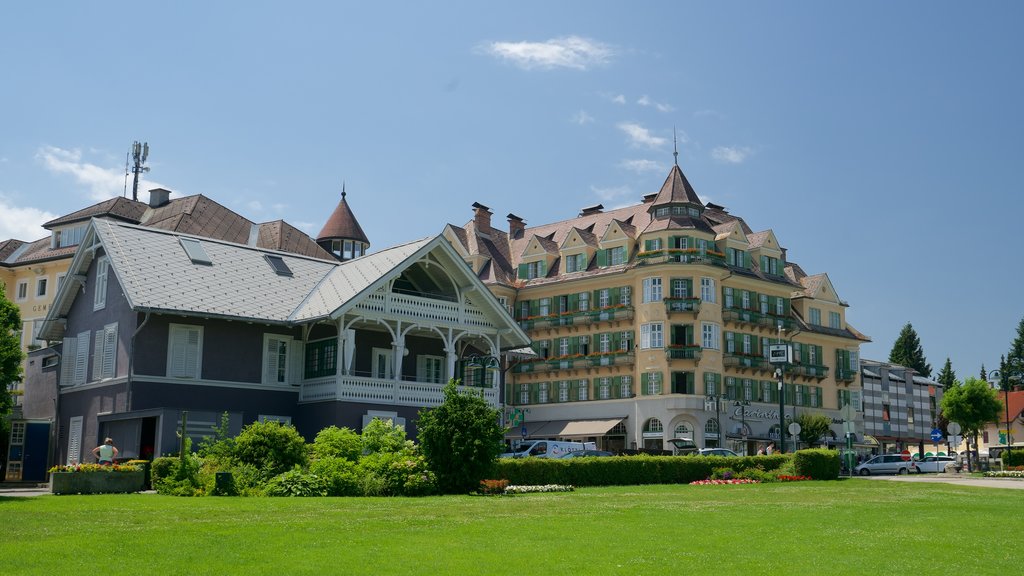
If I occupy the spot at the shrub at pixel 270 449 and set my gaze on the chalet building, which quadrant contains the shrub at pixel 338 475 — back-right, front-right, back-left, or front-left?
back-right

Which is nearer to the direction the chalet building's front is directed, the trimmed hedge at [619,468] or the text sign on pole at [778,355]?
the trimmed hedge

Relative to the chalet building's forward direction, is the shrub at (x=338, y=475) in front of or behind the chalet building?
in front

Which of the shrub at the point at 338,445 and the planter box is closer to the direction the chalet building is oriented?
the shrub

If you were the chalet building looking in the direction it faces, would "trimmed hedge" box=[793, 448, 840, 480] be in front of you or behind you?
in front

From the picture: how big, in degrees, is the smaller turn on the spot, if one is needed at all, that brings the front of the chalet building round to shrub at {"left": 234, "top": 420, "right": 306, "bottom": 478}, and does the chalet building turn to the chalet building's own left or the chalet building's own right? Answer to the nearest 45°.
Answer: approximately 45° to the chalet building's own right

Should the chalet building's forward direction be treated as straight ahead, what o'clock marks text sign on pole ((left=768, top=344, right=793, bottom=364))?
The text sign on pole is roughly at 10 o'clock from the chalet building.

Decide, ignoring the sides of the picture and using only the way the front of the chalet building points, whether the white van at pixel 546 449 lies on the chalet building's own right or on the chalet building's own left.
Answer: on the chalet building's own left

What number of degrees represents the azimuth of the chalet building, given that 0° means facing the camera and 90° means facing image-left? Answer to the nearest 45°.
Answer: approximately 315°

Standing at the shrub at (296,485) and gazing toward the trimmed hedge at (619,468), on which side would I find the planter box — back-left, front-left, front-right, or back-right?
back-left

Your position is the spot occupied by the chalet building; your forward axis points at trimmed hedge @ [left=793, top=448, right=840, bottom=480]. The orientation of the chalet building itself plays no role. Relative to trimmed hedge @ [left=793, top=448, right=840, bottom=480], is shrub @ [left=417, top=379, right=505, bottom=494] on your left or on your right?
right

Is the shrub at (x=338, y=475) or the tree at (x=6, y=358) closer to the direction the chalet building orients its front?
the shrub
